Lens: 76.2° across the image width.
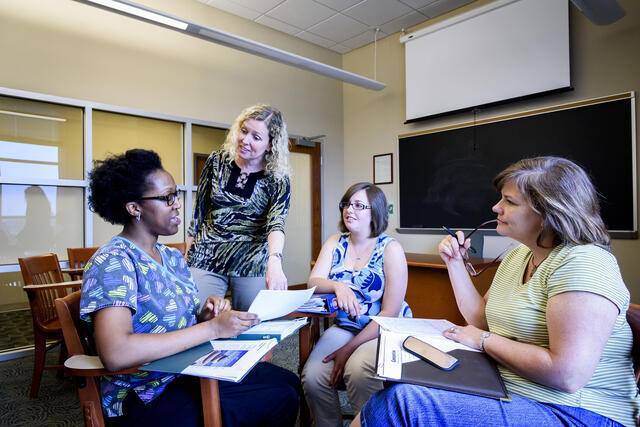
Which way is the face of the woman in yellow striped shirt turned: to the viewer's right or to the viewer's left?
to the viewer's left

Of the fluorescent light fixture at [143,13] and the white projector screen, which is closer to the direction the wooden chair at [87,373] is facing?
the white projector screen

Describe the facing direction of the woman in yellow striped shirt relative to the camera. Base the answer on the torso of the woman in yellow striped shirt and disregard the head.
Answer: to the viewer's left

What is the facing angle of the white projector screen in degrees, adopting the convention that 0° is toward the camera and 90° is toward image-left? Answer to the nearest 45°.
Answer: approximately 45°
